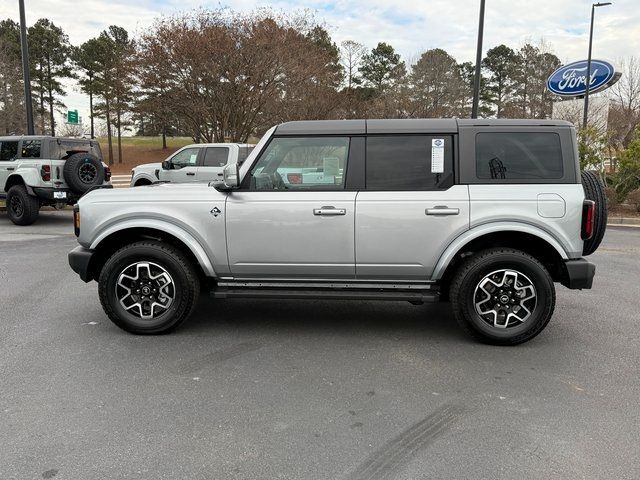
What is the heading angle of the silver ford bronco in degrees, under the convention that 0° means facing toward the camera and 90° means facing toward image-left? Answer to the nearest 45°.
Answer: approximately 90°

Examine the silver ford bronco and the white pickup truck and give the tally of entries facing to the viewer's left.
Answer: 2

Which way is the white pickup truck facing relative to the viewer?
to the viewer's left

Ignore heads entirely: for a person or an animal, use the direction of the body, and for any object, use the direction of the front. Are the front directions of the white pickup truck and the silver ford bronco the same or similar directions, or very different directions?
same or similar directions

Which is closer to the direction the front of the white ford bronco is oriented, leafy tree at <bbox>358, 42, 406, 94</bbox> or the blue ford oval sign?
the leafy tree

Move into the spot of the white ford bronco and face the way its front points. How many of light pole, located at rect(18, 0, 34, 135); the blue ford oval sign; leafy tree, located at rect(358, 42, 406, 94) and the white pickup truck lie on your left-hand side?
0

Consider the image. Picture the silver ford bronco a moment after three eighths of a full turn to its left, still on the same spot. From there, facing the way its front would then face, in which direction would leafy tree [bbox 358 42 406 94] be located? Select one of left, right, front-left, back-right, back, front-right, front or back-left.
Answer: back-left

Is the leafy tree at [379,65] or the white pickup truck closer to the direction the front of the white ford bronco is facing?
the leafy tree

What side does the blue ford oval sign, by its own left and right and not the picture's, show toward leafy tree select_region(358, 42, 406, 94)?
right

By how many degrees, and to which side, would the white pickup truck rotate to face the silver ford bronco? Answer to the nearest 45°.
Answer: approximately 90° to its left

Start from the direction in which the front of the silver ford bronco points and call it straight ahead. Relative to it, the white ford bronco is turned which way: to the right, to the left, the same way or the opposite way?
the same way

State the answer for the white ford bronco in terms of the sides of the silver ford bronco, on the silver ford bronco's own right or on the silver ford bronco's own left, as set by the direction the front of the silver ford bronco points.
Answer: on the silver ford bronco's own right

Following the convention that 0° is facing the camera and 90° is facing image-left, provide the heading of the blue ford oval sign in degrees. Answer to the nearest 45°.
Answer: approximately 45°

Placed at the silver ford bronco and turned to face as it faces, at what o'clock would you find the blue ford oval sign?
The blue ford oval sign is roughly at 4 o'clock from the silver ford bronco.

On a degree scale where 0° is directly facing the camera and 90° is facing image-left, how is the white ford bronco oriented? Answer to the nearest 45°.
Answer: approximately 135°

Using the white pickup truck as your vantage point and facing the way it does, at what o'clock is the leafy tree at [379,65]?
The leafy tree is roughly at 4 o'clock from the white pickup truck.
